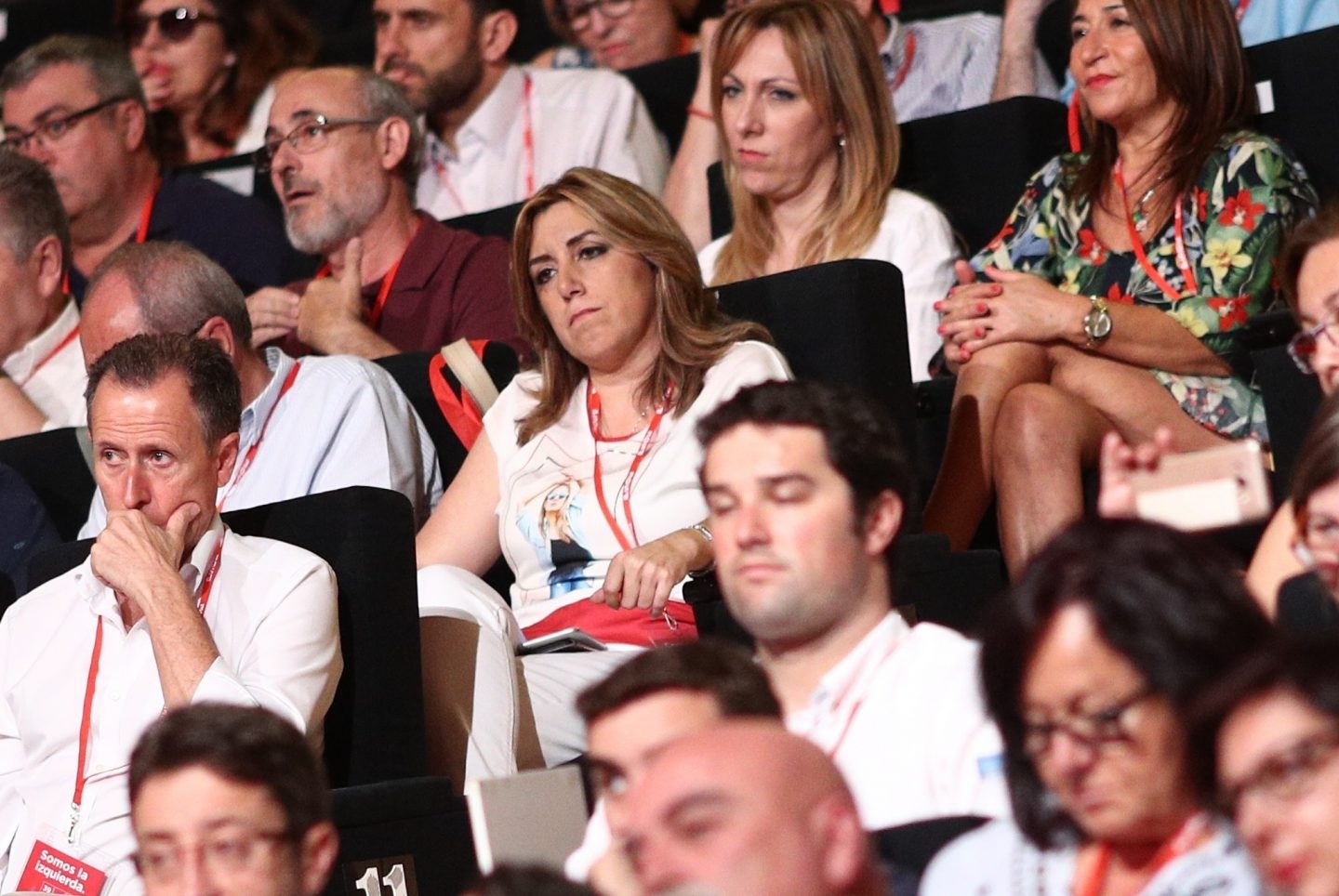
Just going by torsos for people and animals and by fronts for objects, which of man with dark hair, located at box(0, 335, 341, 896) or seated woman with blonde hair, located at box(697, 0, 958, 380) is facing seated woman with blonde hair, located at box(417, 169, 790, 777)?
seated woman with blonde hair, located at box(697, 0, 958, 380)

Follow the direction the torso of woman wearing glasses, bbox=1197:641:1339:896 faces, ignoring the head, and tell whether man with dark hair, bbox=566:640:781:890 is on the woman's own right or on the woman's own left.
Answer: on the woman's own right

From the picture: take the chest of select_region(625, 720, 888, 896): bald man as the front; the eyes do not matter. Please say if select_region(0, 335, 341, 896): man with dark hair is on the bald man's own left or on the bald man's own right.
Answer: on the bald man's own right

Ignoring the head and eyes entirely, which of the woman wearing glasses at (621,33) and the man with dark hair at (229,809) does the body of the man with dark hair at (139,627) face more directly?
the man with dark hair

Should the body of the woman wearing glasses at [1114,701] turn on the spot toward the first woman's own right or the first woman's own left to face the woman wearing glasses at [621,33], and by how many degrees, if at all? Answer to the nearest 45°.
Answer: approximately 135° to the first woman's own right

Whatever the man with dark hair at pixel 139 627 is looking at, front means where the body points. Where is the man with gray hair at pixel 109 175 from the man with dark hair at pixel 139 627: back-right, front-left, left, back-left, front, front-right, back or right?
back-right

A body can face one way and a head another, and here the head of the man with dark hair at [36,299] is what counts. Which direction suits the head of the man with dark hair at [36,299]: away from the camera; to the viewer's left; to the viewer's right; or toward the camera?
to the viewer's left

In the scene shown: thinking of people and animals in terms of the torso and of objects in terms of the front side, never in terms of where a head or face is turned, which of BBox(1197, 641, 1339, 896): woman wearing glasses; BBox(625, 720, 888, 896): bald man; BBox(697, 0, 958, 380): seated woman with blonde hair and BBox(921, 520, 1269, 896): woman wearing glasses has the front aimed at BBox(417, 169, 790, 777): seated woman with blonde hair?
BBox(697, 0, 958, 380): seated woman with blonde hair

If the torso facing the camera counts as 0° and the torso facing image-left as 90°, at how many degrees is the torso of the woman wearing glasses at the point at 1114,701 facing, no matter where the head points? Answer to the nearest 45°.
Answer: approximately 45°
